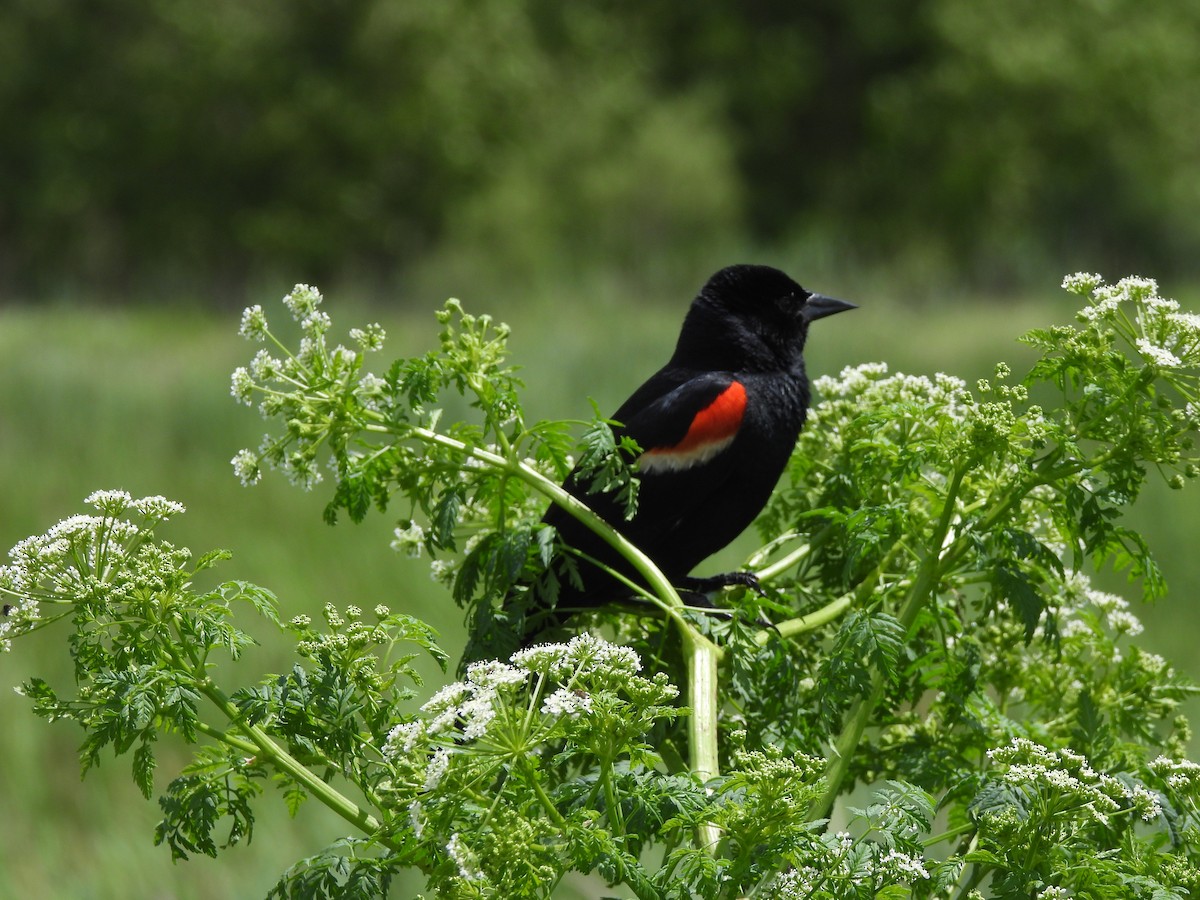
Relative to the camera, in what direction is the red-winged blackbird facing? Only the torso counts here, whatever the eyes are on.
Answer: to the viewer's right

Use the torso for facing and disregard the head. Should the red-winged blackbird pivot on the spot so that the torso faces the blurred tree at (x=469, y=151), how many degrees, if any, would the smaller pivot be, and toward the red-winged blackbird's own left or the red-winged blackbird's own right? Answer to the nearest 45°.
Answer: approximately 90° to the red-winged blackbird's own left

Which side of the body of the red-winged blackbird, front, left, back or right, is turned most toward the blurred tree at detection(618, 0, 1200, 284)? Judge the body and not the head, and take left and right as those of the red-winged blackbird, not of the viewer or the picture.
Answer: left
